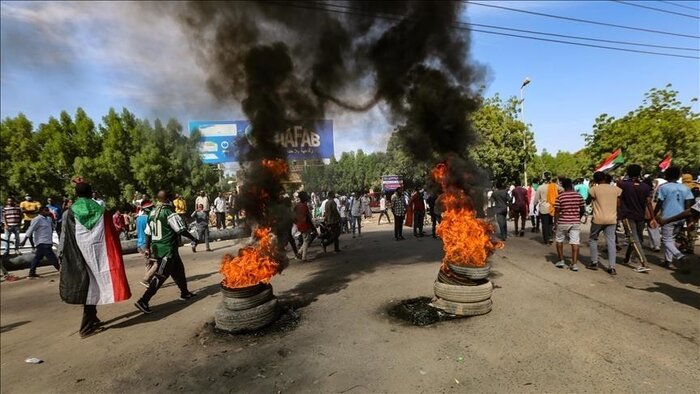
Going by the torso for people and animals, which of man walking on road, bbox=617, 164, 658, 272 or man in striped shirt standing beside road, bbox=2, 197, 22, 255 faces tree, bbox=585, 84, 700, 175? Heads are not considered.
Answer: man walking on road, bbox=617, 164, 658, 272

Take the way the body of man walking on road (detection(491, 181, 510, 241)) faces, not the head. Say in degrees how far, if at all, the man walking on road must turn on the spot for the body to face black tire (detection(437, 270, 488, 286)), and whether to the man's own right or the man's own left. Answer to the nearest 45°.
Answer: approximately 180°

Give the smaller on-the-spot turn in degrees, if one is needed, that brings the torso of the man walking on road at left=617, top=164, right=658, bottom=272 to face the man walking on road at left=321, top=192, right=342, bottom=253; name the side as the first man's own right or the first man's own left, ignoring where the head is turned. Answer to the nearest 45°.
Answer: approximately 90° to the first man's own left

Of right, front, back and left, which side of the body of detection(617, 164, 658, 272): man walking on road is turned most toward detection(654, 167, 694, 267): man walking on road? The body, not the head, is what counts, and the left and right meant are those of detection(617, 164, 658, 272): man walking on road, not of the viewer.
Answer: right

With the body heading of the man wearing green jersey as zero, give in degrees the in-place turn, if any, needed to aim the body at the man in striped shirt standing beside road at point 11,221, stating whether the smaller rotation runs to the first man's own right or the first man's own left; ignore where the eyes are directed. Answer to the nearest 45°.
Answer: approximately 90° to the first man's own left

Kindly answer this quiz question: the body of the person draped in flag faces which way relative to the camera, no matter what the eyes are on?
away from the camera

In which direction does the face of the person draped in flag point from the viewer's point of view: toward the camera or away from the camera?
away from the camera

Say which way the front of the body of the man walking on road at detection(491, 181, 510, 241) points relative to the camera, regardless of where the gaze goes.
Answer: away from the camera

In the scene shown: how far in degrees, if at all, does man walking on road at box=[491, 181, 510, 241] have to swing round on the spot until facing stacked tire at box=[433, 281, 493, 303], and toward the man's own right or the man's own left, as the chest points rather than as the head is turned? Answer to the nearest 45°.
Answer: approximately 180°

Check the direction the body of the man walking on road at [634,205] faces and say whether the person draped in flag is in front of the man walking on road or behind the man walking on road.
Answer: behind

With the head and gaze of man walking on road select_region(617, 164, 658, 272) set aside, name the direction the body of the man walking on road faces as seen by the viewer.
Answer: away from the camera
